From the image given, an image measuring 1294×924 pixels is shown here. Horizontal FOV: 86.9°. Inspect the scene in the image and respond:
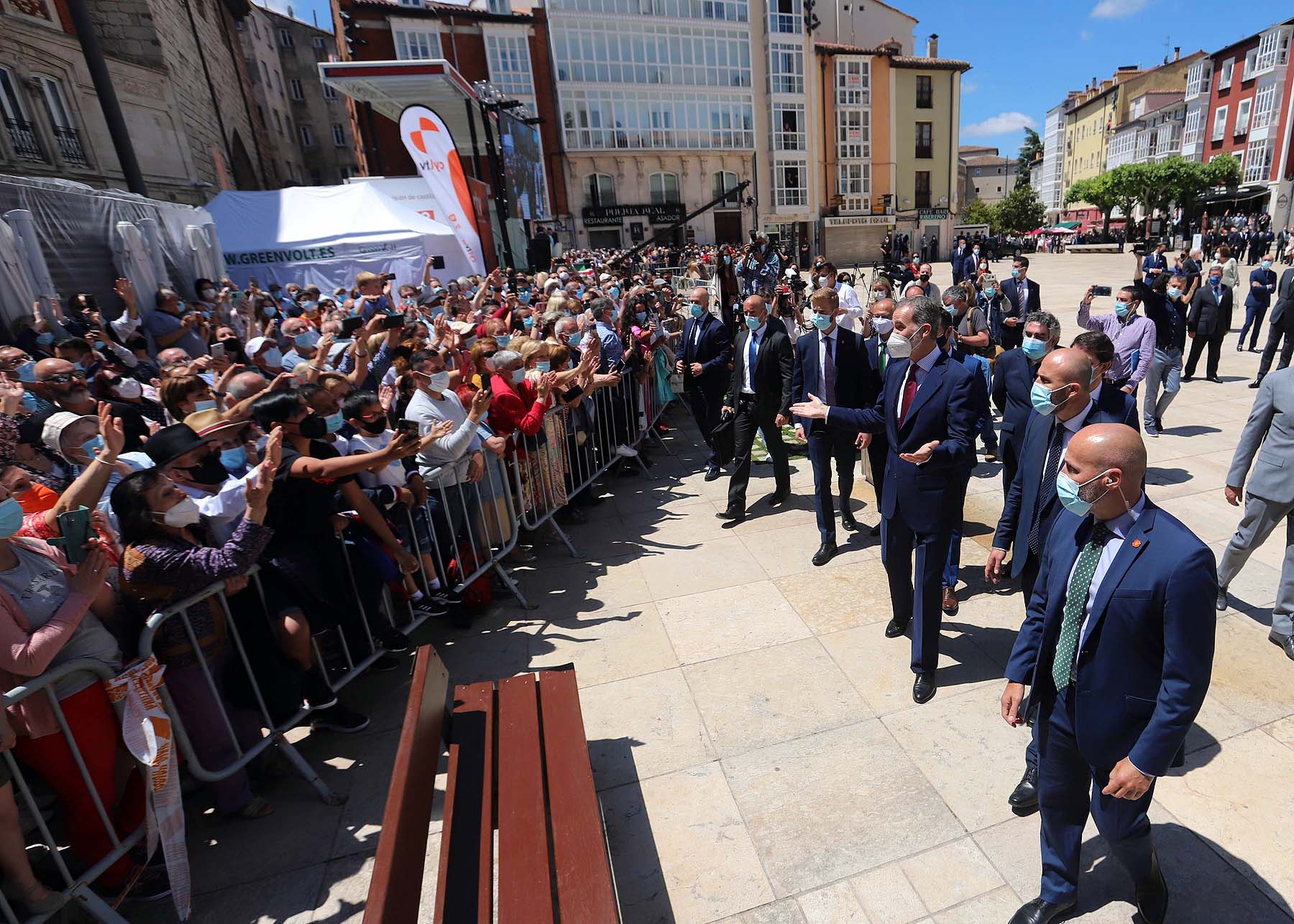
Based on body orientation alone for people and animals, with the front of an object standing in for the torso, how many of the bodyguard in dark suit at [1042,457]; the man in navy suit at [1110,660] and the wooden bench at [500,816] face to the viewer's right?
1

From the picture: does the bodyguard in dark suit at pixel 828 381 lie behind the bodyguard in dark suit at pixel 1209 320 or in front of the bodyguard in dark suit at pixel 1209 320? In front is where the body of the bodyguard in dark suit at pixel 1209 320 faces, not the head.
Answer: in front

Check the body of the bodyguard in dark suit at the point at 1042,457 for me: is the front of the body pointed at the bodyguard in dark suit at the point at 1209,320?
no

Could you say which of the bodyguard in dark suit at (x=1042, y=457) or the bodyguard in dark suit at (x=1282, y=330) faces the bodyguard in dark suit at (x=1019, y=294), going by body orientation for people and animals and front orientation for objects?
the bodyguard in dark suit at (x=1282, y=330)

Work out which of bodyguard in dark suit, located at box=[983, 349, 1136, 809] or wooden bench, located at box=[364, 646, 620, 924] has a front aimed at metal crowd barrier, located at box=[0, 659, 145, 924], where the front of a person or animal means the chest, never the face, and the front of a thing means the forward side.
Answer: the bodyguard in dark suit

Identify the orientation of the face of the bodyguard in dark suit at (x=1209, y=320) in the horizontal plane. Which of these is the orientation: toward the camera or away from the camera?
toward the camera

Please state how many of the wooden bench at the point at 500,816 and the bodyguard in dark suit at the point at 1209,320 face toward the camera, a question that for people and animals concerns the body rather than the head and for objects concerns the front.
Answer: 1

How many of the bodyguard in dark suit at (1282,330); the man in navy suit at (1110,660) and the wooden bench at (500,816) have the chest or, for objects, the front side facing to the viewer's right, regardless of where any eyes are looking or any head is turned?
1

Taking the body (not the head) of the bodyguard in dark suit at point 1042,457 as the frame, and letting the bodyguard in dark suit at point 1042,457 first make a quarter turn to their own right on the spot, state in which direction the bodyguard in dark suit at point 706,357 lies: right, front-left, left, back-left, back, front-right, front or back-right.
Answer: front

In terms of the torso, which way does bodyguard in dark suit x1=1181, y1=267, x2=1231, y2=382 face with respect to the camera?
toward the camera

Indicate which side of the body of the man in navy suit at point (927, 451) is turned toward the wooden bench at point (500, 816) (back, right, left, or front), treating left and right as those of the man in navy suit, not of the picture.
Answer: front

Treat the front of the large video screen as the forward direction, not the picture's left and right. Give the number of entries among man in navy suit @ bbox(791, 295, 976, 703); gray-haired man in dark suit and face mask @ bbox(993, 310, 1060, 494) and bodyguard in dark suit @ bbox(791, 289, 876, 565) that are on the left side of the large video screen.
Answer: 0

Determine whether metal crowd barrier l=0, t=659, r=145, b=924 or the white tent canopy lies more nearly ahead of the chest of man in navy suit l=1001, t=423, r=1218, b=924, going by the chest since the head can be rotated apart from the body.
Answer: the metal crowd barrier

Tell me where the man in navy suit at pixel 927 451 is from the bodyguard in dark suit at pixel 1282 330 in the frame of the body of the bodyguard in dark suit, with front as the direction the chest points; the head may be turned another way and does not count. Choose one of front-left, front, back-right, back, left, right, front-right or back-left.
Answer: front-left

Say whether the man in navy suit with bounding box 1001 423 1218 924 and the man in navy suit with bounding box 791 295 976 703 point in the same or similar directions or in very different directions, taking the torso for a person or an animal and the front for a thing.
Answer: same or similar directions

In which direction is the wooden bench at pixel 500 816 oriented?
to the viewer's right

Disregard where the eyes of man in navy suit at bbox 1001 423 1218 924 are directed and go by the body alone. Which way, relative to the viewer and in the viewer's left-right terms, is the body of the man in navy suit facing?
facing the viewer and to the left of the viewer

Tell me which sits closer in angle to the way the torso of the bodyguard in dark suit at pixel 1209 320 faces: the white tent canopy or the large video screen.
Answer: the white tent canopy
